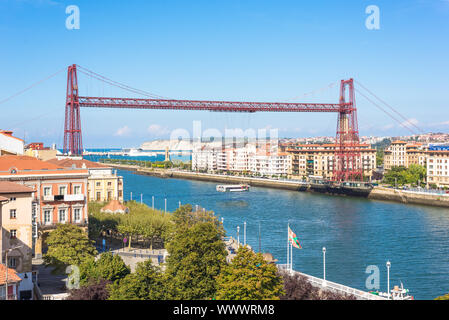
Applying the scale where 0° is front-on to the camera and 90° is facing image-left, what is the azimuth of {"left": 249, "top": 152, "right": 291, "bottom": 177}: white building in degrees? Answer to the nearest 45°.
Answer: approximately 45°

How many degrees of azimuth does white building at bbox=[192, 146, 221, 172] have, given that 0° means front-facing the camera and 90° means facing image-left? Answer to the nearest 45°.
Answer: approximately 45°
